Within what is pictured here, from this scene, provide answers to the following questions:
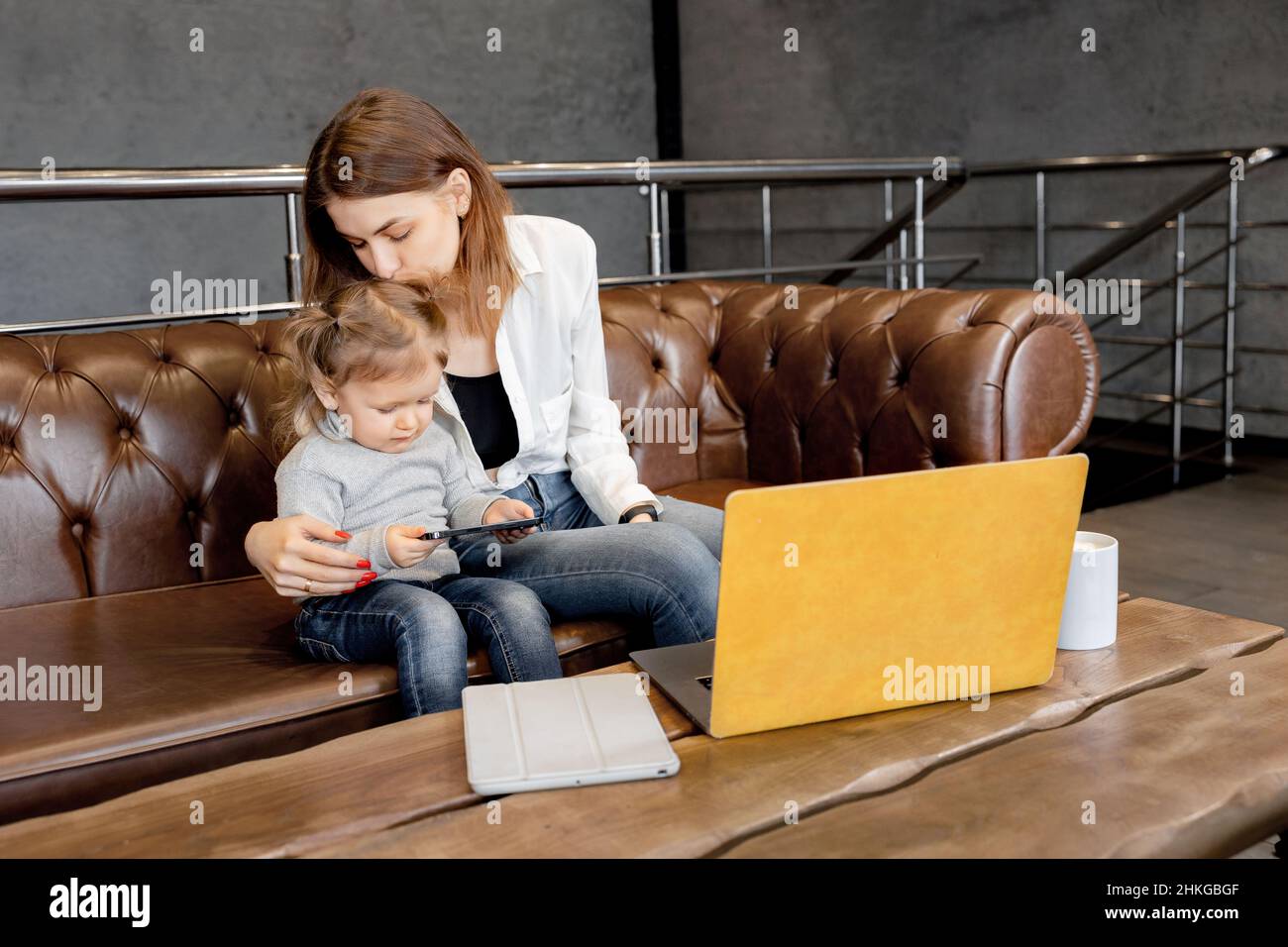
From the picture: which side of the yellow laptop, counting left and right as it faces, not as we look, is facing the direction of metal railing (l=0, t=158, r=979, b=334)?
front

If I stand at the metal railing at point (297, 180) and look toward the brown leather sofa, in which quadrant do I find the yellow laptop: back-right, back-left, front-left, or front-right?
front-left

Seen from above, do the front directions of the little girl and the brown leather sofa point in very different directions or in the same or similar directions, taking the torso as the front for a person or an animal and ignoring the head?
same or similar directions

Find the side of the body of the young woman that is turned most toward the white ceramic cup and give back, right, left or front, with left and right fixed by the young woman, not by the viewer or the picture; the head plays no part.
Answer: left

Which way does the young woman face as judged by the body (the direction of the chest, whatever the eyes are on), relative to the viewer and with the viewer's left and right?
facing the viewer and to the left of the viewer

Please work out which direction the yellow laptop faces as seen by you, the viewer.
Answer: facing away from the viewer and to the left of the viewer

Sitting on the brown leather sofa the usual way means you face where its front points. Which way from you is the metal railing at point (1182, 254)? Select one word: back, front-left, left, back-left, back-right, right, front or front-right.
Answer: left

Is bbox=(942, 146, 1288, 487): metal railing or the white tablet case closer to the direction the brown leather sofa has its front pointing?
the white tablet case

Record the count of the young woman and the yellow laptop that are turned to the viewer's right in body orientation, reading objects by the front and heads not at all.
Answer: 0

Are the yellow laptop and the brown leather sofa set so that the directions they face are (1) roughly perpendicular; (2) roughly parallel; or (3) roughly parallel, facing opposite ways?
roughly parallel, facing opposite ways

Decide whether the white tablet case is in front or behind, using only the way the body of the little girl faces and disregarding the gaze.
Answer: in front

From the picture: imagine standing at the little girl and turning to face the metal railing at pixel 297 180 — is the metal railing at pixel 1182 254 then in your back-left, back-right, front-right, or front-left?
front-right

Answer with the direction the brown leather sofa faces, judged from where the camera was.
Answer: facing the viewer and to the right of the viewer

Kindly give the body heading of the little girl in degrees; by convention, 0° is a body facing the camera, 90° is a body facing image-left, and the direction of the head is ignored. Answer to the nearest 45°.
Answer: approximately 315°

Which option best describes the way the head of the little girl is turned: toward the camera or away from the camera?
toward the camera

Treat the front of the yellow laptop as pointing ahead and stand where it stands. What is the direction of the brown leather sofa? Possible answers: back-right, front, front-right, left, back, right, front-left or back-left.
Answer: front

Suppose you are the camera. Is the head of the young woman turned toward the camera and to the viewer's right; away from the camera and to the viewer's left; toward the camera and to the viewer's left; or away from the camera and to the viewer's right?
toward the camera and to the viewer's left
